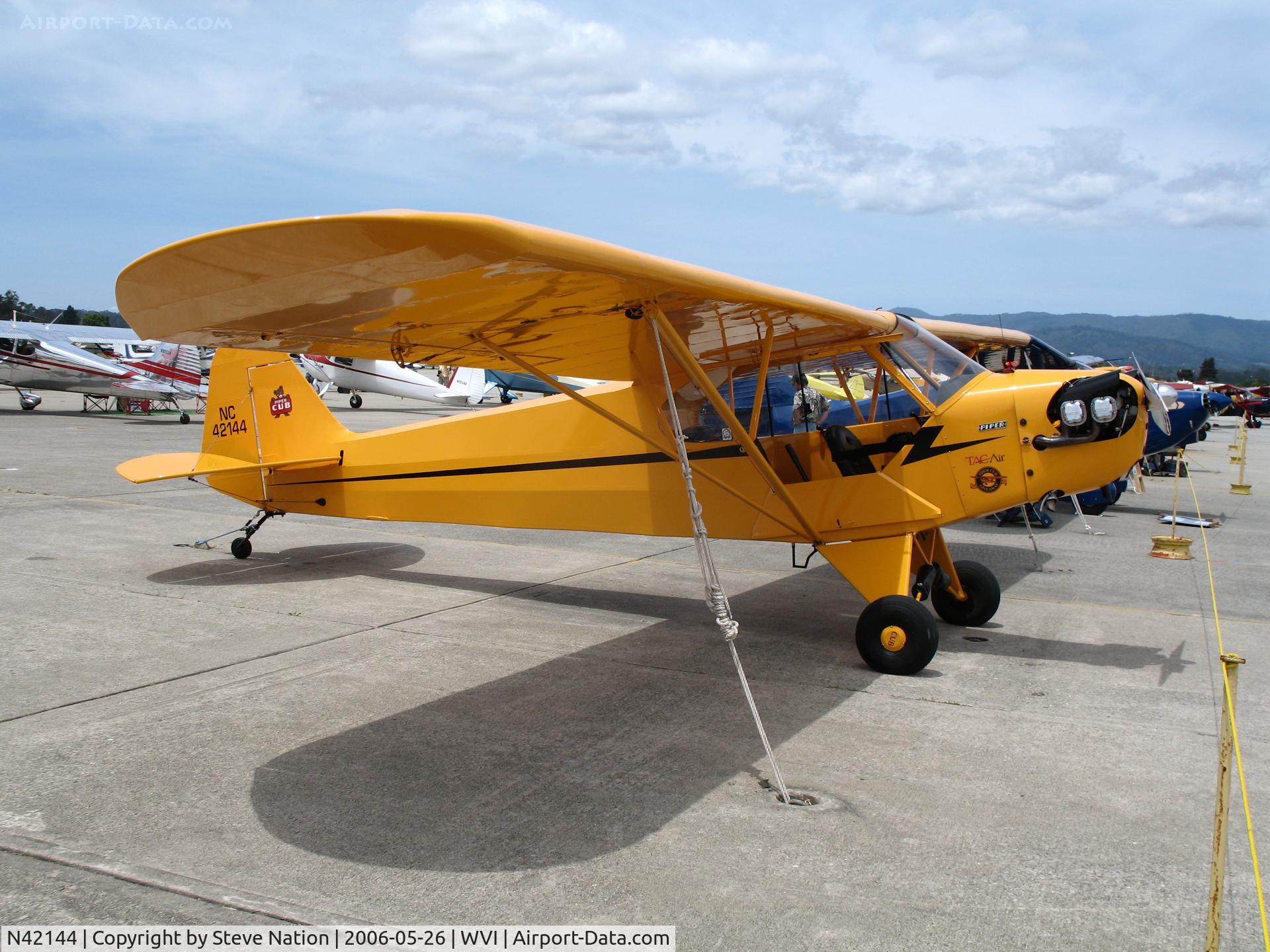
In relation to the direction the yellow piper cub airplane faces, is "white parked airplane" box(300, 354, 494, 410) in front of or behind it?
behind

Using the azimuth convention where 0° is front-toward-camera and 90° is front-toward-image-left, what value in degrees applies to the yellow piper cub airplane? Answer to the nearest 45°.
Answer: approximately 315°

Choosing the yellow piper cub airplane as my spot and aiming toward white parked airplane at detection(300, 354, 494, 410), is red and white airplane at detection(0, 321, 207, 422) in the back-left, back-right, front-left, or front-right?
front-left

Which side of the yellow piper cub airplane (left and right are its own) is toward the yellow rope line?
front

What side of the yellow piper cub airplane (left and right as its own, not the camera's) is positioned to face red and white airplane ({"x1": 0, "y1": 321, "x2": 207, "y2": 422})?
back

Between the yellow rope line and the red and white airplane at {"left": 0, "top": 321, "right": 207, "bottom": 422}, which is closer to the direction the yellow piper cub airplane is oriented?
the yellow rope line

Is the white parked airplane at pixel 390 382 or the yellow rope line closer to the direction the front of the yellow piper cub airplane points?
the yellow rope line
